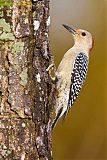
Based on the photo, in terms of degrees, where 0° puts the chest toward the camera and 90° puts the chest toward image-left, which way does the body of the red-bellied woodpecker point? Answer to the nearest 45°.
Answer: approximately 90°
